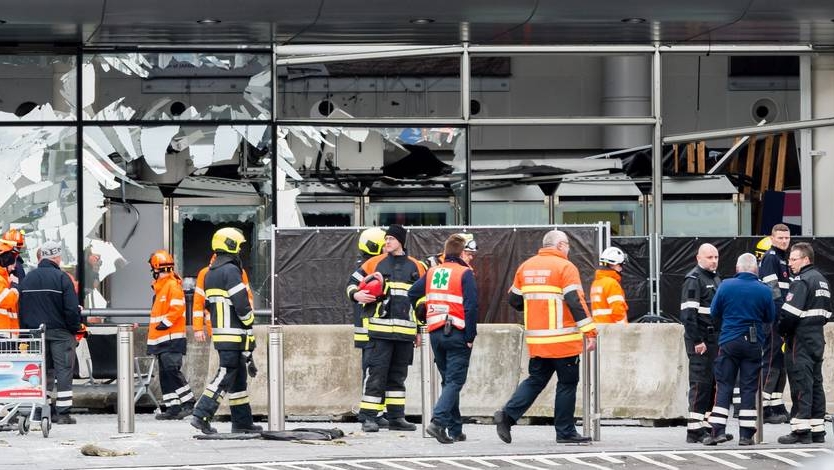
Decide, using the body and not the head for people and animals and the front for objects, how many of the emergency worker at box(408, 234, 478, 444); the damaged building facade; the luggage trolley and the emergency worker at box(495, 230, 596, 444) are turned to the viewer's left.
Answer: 0

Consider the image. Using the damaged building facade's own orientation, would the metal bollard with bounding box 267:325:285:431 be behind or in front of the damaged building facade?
in front

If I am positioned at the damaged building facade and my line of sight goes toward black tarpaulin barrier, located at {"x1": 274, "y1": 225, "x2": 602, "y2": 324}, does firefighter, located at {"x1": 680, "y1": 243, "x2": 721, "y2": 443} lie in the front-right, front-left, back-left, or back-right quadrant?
front-left

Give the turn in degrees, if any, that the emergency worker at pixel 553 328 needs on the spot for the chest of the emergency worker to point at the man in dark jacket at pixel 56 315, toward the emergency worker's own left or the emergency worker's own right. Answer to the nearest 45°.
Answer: approximately 135° to the emergency worker's own left

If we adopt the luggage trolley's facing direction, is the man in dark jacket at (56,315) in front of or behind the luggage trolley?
behind

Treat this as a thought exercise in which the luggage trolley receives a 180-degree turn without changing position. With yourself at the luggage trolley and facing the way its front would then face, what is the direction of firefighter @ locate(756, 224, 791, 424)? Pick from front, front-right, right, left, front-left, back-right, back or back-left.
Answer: right

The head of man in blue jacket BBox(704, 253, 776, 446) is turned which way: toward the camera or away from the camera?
away from the camera

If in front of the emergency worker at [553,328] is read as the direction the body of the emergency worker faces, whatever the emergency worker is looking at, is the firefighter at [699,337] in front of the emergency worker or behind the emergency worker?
in front
